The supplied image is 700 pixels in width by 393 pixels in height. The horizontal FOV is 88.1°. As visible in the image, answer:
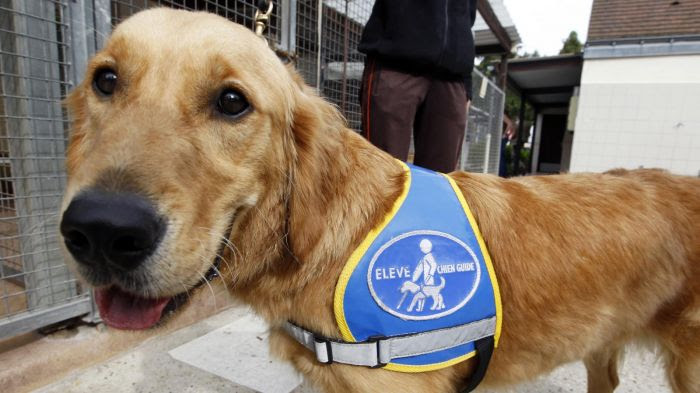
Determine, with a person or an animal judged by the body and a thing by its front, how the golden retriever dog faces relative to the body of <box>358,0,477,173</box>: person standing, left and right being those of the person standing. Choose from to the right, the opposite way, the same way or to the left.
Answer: to the right

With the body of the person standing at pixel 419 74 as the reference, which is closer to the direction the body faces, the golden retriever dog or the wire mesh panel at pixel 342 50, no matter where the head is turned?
the golden retriever dog

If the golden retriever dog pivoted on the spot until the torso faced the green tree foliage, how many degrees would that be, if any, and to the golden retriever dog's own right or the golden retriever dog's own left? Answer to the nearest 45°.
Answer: approximately 180°

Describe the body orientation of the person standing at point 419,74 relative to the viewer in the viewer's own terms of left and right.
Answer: facing the viewer and to the right of the viewer

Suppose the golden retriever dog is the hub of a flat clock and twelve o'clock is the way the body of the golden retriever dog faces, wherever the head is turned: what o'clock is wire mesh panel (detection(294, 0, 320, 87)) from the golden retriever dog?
The wire mesh panel is roughly at 4 o'clock from the golden retriever dog.

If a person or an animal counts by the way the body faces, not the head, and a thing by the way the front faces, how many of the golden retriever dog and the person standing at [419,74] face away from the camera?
0

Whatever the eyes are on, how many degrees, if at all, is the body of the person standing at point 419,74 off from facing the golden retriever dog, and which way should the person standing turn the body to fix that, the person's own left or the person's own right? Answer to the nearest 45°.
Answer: approximately 45° to the person's own right

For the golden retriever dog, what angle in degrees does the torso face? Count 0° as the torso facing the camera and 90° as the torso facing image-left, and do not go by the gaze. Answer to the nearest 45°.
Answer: approximately 45°

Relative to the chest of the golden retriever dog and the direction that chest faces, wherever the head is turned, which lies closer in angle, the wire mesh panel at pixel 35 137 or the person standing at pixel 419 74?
the wire mesh panel

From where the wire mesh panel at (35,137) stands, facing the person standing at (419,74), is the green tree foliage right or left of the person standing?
left
